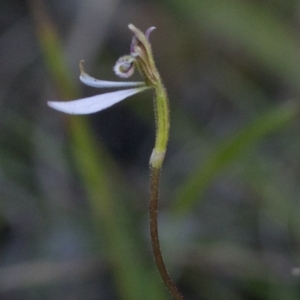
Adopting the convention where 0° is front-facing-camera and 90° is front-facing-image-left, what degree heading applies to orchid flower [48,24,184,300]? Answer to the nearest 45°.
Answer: approximately 90°
